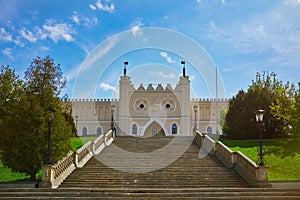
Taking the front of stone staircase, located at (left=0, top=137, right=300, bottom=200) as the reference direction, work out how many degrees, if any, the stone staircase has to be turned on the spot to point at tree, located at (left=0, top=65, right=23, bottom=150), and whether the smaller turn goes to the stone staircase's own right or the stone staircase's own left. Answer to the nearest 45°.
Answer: approximately 135° to the stone staircase's own right

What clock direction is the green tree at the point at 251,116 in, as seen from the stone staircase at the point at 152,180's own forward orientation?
The green tree is roughly at 7 o'clock from the stone staircase.

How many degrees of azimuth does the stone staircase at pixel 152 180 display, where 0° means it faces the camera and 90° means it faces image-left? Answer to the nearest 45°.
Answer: approximately 0°
